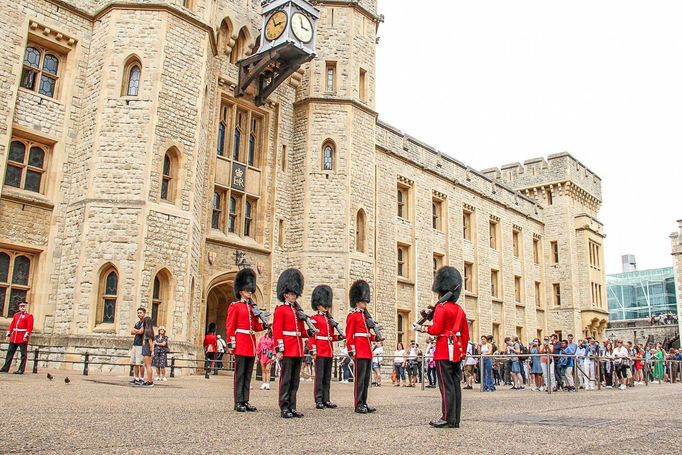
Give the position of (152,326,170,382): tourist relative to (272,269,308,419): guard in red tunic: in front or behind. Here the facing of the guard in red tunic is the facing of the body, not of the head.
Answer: behind

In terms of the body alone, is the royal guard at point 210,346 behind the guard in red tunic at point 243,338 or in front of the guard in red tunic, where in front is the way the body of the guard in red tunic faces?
behind

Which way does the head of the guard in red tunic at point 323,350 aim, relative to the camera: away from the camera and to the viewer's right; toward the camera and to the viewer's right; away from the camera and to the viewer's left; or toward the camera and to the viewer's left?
toward the camera and to the viewer's right

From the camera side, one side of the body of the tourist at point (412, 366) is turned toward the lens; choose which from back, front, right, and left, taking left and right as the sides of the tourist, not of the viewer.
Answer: front

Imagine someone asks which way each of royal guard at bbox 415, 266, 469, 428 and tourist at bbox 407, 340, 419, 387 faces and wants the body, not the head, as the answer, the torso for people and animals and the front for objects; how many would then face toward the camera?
1

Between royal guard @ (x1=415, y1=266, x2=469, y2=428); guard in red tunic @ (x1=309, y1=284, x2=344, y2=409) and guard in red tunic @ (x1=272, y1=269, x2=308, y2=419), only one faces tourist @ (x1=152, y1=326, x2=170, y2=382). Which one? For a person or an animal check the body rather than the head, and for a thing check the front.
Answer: the royal guard

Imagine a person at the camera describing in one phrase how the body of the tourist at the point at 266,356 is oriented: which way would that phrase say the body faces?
toward the camera

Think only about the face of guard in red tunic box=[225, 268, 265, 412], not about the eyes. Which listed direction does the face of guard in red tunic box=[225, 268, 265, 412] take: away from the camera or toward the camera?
toward the camera

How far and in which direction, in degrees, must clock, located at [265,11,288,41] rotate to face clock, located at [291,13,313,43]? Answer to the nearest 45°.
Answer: approximately 135° to its left

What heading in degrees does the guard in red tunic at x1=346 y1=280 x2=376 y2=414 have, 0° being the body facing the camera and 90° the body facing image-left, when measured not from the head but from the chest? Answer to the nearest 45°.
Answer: approximately 315°

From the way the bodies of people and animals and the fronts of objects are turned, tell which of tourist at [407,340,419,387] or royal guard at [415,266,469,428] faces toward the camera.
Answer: the tourist

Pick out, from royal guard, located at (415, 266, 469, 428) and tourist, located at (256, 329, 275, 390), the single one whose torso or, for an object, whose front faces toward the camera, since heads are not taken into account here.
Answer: the tourist

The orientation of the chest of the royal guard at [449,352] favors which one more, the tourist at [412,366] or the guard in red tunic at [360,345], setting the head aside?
the guard in red tunic

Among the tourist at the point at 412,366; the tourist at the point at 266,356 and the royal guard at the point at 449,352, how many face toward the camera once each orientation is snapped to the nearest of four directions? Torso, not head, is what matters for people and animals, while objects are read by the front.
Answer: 2

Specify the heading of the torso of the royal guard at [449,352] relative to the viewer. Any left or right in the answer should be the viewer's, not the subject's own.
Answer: facing away from the viewer and to the left of the viewer

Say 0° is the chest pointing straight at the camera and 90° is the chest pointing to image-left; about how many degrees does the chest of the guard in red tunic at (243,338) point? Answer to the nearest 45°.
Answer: approximately 315°
